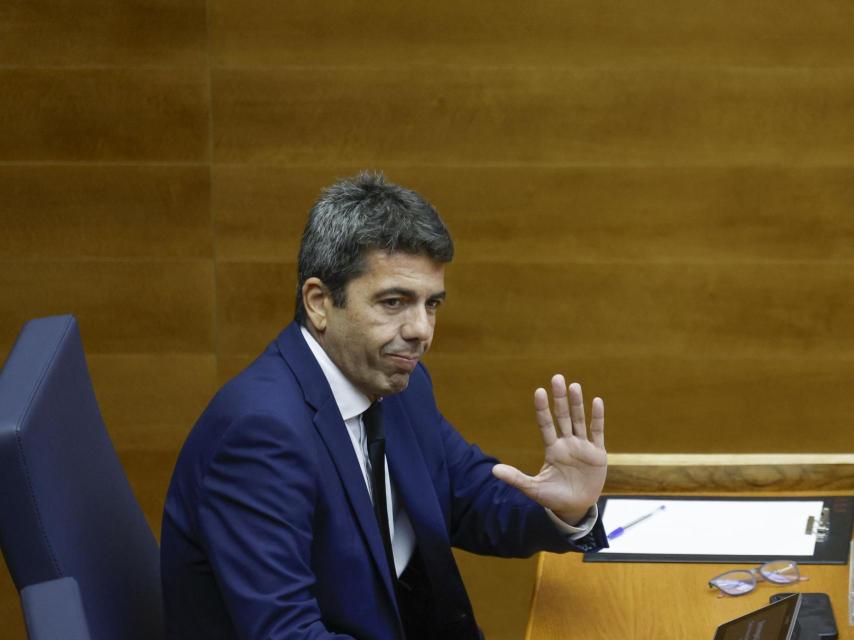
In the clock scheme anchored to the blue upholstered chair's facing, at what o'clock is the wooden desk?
The wooden desk is roughly at 12 o'clock from the blue upholstered chair.

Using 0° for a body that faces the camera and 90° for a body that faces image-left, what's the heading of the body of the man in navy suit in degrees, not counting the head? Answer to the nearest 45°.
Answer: approximately 315°

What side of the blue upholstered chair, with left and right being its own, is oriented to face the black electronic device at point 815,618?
front

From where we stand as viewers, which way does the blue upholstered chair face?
facing to the right of the viewer

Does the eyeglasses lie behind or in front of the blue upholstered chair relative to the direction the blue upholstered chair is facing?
in front

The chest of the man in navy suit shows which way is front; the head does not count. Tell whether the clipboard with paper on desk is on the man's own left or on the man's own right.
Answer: on the man's own left

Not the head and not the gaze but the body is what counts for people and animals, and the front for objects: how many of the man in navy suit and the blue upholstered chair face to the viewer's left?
0

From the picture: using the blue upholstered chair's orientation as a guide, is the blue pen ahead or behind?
ahead

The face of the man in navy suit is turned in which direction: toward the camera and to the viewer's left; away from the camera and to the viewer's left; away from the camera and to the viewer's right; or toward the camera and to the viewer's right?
toward the camera and to the viewer's right
